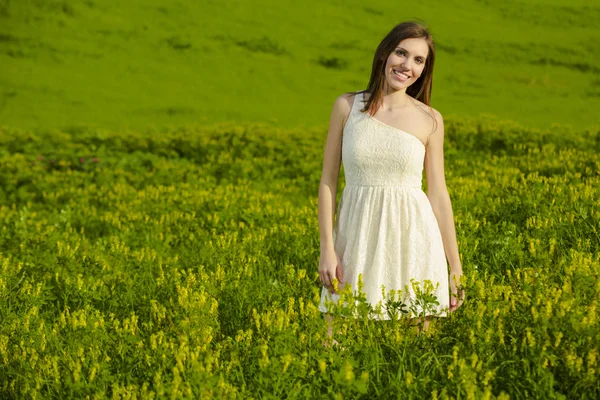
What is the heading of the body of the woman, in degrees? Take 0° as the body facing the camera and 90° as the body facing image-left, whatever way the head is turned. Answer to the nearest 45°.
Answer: approximately 0°
